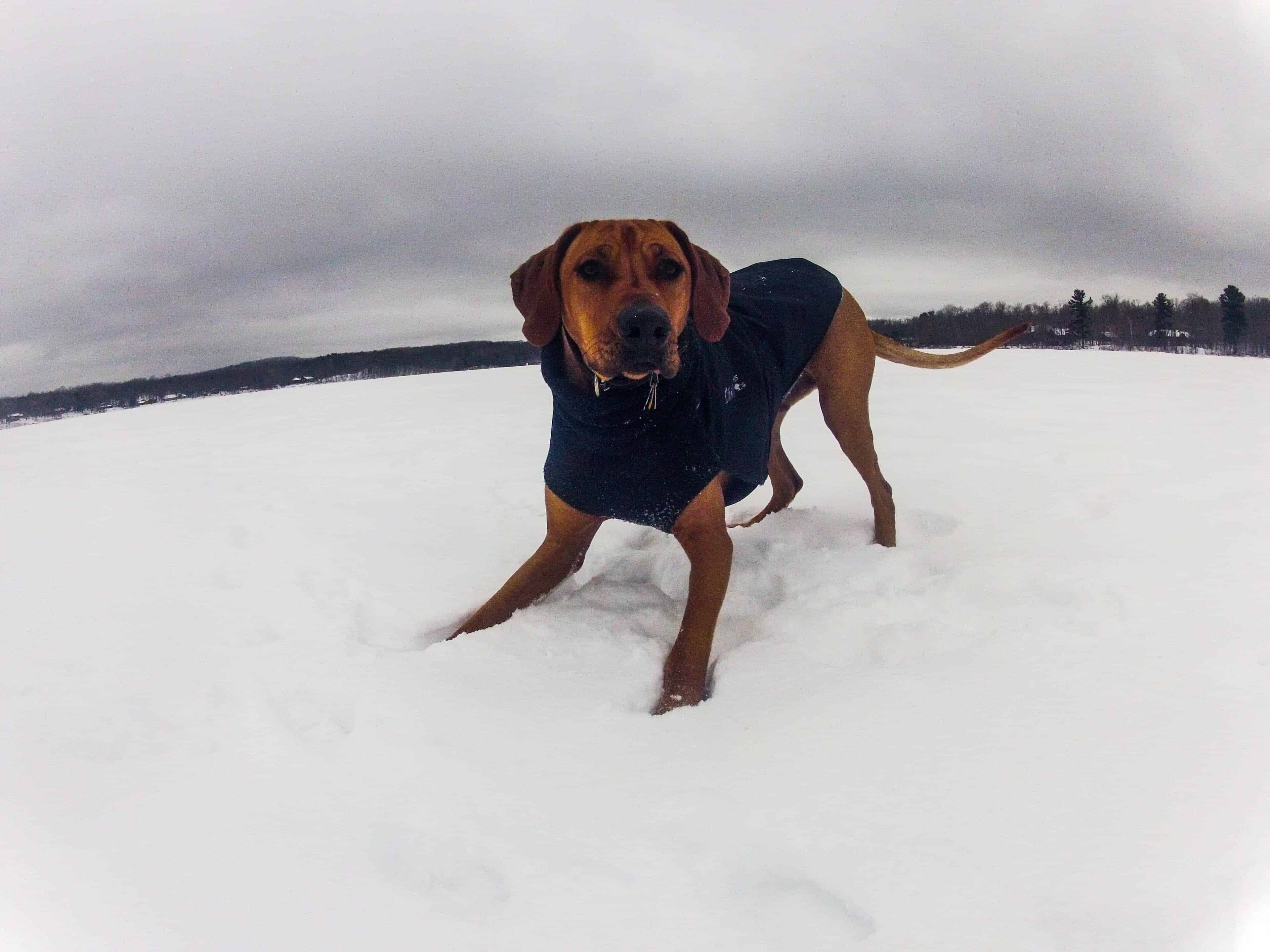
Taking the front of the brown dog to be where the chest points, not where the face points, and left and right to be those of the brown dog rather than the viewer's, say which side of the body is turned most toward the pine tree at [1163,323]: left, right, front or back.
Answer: back

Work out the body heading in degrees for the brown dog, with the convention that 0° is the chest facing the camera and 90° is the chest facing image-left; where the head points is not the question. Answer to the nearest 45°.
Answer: approximately 45°
